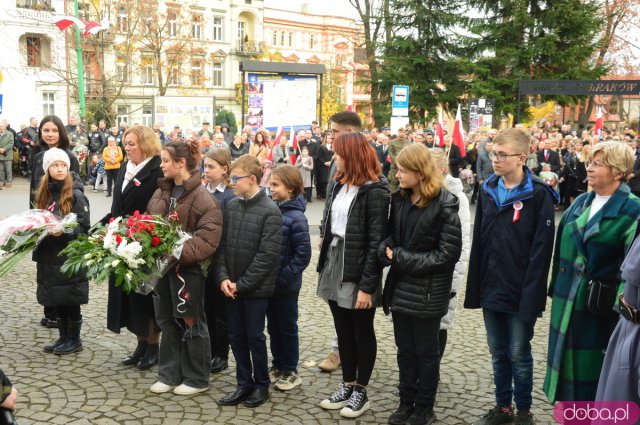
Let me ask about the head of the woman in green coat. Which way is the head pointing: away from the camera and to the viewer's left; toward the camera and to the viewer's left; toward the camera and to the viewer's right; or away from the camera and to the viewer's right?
toward the camera and to the viewer's left

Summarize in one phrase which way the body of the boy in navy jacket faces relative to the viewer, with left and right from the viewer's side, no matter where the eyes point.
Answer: facing the viewer and to the left of the viewer

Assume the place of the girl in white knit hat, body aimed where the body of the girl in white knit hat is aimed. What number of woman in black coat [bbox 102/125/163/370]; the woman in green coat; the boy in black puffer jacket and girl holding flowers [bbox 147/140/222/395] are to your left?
4

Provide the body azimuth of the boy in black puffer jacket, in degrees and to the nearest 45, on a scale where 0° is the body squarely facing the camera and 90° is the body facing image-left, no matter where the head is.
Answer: approximately 45°

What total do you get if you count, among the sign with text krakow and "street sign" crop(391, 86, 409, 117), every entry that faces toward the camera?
2

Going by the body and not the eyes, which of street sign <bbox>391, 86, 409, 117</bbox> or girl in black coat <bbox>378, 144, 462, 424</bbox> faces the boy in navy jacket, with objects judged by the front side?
the street sign

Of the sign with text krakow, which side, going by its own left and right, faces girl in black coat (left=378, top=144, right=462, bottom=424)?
front

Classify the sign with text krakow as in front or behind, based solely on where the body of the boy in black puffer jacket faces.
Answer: behind

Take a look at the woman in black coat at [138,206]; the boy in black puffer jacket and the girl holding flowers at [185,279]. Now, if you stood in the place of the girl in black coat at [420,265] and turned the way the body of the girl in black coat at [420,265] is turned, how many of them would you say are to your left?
0

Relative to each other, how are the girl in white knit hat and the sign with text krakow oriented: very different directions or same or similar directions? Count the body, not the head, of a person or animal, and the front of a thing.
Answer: same or similar directions

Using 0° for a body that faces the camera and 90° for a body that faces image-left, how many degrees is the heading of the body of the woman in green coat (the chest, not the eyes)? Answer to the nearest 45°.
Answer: approximately 45°

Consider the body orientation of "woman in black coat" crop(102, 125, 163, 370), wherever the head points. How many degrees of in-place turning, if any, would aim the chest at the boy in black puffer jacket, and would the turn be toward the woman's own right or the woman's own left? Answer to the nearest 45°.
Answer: approximately 90° to the woman's own left

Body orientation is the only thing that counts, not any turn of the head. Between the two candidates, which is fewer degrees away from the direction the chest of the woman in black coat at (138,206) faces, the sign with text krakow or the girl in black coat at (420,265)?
the girl in black coat

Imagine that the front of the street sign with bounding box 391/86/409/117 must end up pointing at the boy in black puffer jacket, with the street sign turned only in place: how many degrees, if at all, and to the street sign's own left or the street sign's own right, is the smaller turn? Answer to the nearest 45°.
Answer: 0° — it already faces them

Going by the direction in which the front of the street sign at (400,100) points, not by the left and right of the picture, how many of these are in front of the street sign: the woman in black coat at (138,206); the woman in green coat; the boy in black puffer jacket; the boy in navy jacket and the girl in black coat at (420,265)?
5

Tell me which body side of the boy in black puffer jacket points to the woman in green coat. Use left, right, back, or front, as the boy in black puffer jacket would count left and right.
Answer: left

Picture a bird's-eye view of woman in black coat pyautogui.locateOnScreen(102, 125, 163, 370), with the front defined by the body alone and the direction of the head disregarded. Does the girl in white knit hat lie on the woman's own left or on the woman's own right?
on the woman's own right

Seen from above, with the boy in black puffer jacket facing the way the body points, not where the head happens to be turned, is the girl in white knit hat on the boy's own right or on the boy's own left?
on the boy's own right
